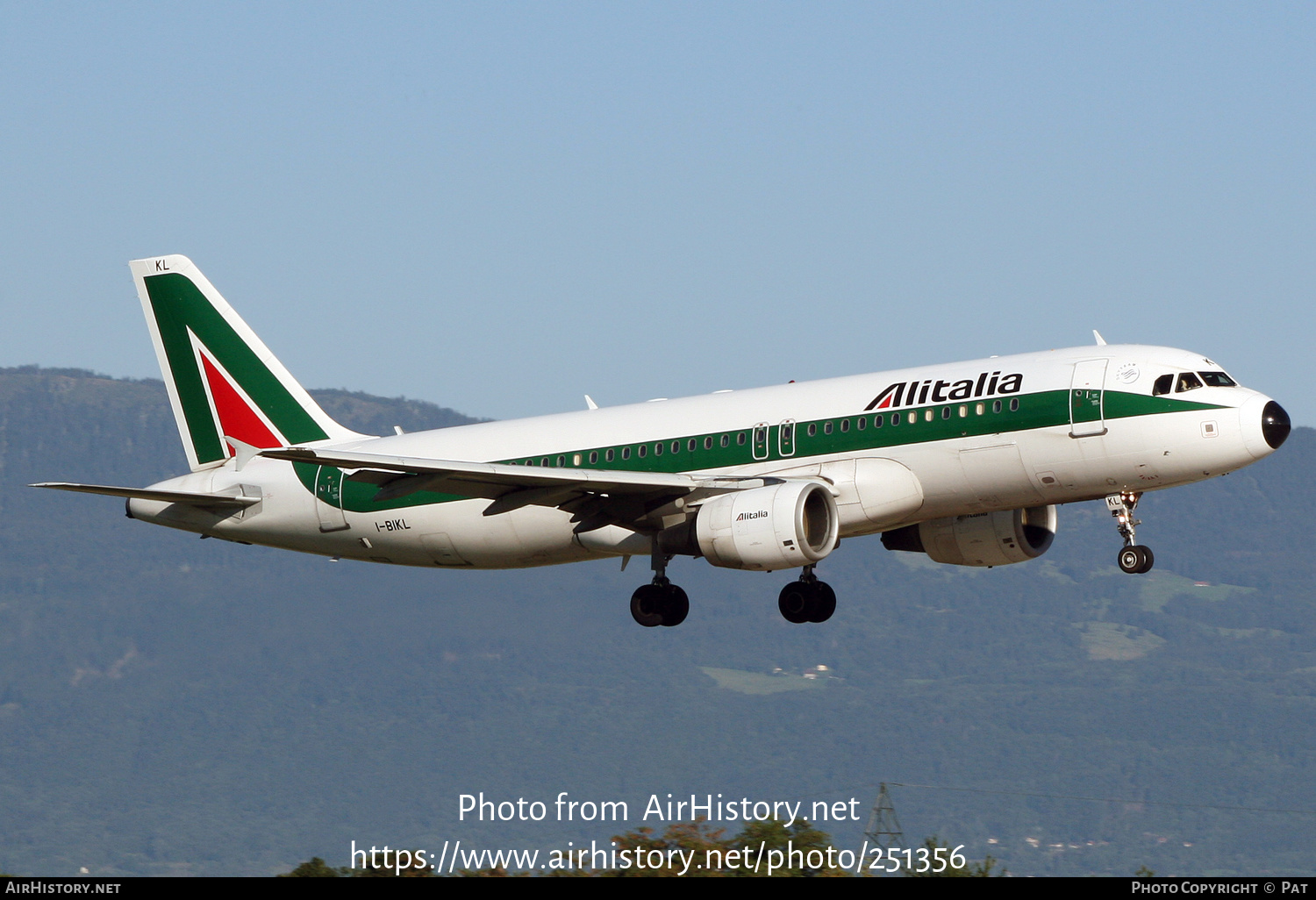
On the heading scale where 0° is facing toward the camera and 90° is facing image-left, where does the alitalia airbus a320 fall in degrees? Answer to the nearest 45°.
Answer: approximately 315°
